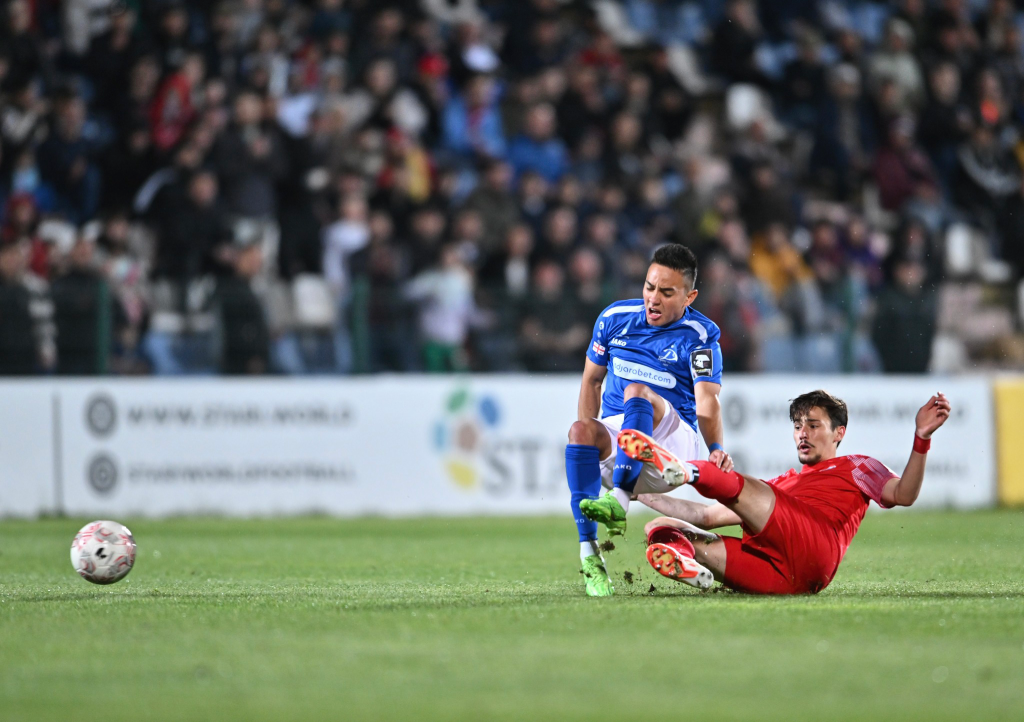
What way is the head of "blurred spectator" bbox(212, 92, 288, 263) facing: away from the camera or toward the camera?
toward the camera

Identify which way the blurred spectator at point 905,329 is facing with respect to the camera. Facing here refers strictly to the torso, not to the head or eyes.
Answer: toward the camera

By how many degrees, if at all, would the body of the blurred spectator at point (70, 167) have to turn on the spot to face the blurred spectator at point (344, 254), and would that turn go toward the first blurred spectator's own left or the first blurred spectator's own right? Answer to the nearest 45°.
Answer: approximately 90° to the first blurred spectator's own left

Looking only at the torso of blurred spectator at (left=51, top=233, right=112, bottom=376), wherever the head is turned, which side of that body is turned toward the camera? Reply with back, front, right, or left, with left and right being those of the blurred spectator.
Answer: front

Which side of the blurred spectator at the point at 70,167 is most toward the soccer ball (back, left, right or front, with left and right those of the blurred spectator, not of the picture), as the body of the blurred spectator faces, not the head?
front

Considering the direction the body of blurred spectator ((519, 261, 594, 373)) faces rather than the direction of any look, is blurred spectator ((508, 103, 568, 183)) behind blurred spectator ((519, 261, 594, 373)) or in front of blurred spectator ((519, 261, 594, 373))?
behind

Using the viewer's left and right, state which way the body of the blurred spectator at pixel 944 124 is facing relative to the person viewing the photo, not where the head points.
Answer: facing the viewer
